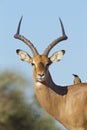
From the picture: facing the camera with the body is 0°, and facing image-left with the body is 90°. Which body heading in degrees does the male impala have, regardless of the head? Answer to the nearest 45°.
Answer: approximately 90°
